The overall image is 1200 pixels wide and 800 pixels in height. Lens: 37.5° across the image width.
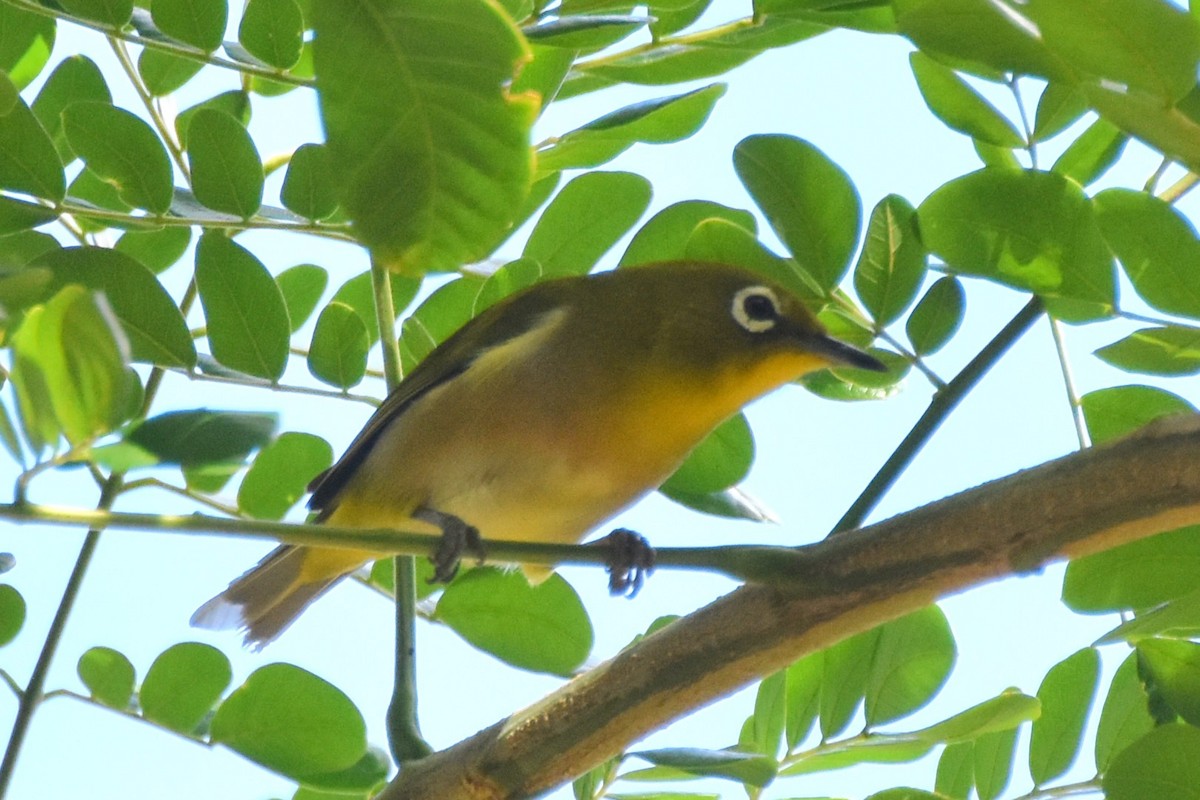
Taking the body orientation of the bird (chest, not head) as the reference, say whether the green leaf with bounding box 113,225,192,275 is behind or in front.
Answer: behind

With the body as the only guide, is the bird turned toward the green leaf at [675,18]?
no

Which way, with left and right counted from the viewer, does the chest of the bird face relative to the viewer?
facing to the right of the viewer

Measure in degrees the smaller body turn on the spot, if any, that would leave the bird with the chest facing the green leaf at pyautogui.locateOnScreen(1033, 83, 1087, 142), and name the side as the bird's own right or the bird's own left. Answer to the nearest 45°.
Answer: approximately 45° to the bird's own right

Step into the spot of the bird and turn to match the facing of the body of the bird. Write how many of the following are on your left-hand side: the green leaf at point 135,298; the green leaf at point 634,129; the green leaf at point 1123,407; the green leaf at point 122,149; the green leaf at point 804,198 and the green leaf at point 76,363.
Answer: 0

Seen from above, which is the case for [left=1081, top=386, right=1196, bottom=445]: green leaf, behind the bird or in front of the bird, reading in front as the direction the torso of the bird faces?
in front

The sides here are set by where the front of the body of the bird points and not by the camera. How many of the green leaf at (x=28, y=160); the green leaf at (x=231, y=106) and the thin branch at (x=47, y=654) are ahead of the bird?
0

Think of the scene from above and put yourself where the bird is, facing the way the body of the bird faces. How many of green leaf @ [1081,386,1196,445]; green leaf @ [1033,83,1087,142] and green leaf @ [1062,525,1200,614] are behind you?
0

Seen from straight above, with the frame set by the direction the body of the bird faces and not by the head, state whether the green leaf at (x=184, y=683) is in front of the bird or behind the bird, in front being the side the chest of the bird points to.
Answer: behind

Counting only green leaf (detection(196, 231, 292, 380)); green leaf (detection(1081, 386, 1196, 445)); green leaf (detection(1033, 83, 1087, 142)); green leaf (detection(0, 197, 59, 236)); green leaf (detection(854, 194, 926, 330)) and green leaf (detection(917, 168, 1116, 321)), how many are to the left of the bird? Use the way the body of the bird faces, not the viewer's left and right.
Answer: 0

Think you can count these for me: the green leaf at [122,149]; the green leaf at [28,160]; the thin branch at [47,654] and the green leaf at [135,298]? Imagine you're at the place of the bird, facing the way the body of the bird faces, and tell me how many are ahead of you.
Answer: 0
